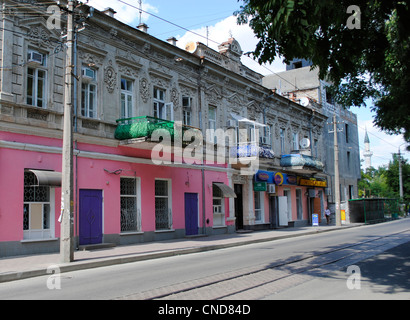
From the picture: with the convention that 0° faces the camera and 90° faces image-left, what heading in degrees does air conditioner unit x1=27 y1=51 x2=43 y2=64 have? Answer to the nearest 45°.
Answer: approximately 315°

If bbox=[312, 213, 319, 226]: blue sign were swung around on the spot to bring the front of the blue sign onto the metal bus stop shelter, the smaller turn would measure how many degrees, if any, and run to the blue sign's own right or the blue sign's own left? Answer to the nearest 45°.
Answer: approximately 135° to the blue sign's own left

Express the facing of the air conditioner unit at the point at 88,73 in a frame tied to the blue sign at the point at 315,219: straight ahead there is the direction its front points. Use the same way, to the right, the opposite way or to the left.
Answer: to the left

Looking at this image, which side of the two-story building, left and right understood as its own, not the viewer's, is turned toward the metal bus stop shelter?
left

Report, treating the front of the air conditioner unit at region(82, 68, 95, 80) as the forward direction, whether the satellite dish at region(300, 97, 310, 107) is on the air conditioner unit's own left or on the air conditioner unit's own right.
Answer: on the air conditioner unit's own left

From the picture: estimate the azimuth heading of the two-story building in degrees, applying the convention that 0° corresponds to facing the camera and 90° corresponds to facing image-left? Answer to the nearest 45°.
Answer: approximately 315°

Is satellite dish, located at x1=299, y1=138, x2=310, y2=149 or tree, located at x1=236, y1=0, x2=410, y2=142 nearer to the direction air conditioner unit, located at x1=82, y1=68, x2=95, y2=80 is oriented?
the tree

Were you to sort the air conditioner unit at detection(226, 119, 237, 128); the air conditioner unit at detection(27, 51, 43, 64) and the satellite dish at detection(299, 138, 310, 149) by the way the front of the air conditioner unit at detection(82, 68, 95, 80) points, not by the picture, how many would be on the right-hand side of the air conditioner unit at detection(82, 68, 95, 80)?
1

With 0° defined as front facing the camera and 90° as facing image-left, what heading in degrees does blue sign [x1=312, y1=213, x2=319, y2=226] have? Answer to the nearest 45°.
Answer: approximately 0°
